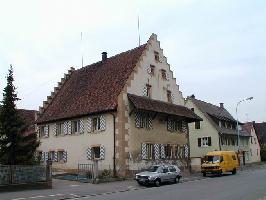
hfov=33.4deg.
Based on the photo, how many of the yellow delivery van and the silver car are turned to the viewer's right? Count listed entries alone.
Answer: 0

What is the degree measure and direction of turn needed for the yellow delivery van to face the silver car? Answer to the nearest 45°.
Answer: approximately 45° to its left

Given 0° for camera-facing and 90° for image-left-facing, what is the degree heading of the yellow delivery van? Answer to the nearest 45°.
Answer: approximately 45°

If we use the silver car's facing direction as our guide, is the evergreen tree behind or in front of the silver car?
in front

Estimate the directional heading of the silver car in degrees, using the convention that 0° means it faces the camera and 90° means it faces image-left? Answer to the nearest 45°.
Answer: approximately 45°

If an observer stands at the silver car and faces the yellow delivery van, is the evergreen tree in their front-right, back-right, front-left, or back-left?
back-left

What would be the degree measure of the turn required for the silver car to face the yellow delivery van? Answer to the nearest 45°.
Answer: approximately 180°

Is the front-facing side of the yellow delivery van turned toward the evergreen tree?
yes
